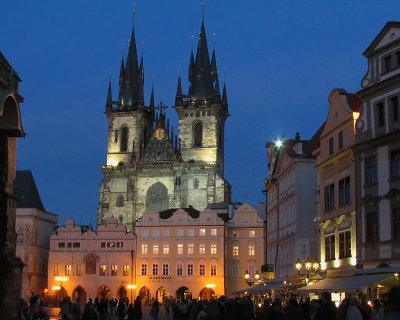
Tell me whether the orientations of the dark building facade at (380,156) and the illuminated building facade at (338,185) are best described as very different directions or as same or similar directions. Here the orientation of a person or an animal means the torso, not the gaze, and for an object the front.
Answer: same or similar directions

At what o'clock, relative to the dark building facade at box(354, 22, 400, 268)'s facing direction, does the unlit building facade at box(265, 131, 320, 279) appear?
the unlit building facade at box(265, 131, 320, 279) is roughly at 4 o'clock from the dark building facade at box(354, 22, 400, 268).

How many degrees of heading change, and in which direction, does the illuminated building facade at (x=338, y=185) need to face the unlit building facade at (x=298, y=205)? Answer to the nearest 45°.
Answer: approximately 135° to its right

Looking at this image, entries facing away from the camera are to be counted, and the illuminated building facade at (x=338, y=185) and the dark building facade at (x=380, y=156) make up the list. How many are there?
0

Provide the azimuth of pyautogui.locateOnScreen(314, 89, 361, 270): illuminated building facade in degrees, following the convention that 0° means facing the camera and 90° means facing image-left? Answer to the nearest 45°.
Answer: approximately 45°

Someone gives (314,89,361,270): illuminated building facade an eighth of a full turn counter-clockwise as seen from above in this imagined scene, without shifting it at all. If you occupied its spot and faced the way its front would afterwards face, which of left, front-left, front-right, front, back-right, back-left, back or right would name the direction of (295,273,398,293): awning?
front

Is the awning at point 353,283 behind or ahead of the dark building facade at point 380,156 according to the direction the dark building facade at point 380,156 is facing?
ahead

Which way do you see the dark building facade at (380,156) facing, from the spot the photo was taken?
facing the viewer and to the left of the viewer
